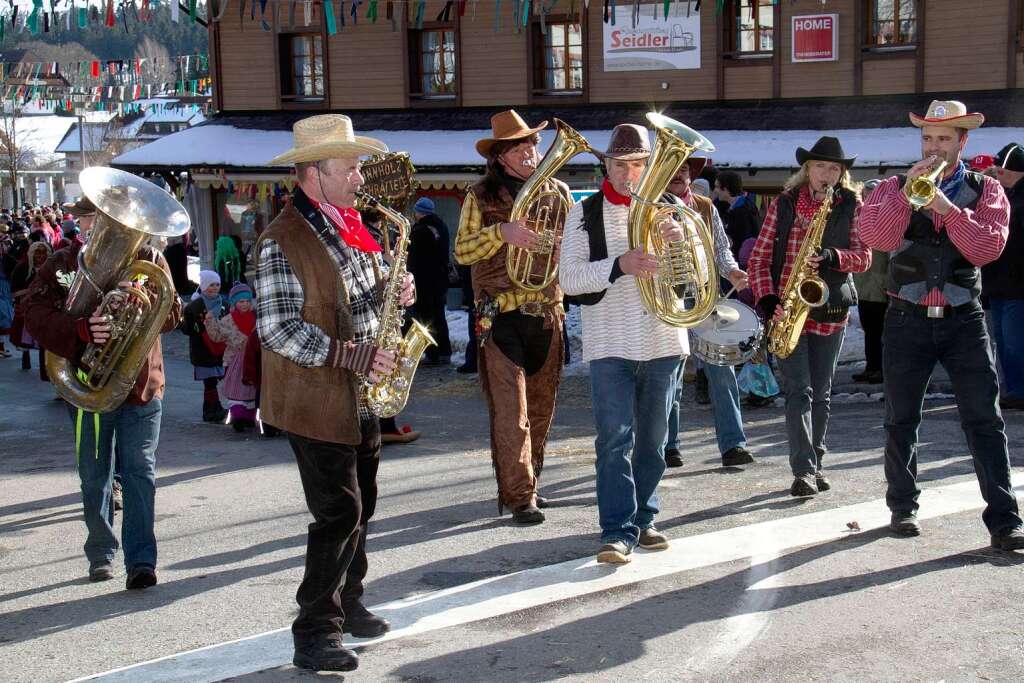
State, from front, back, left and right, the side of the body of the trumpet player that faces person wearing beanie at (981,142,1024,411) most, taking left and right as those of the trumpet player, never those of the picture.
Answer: back

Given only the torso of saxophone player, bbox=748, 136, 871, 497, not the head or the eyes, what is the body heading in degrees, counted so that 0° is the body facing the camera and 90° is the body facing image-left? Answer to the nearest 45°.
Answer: approximately 0°

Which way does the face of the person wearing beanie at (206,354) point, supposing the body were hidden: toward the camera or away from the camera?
toward the camera

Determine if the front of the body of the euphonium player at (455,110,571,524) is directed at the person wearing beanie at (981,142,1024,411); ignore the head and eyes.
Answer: no

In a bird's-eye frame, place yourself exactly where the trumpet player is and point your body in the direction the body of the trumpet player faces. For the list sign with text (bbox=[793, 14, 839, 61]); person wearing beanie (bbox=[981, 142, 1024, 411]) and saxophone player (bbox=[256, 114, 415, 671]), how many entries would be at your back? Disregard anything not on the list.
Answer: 2

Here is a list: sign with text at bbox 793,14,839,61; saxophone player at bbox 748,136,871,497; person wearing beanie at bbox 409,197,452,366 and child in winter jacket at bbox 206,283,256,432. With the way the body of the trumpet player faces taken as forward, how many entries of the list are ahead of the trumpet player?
0

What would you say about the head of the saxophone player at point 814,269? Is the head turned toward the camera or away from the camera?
toward the camera

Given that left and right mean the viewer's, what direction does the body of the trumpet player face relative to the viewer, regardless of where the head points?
facing the viewer

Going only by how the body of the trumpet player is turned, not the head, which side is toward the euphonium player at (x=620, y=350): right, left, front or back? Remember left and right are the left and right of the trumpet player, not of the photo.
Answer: right

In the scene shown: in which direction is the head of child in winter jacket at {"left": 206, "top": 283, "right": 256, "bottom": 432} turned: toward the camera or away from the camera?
toward the camera

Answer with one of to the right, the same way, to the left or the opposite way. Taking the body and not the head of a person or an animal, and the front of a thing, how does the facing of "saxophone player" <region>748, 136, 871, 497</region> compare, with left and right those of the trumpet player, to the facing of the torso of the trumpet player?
the same way
